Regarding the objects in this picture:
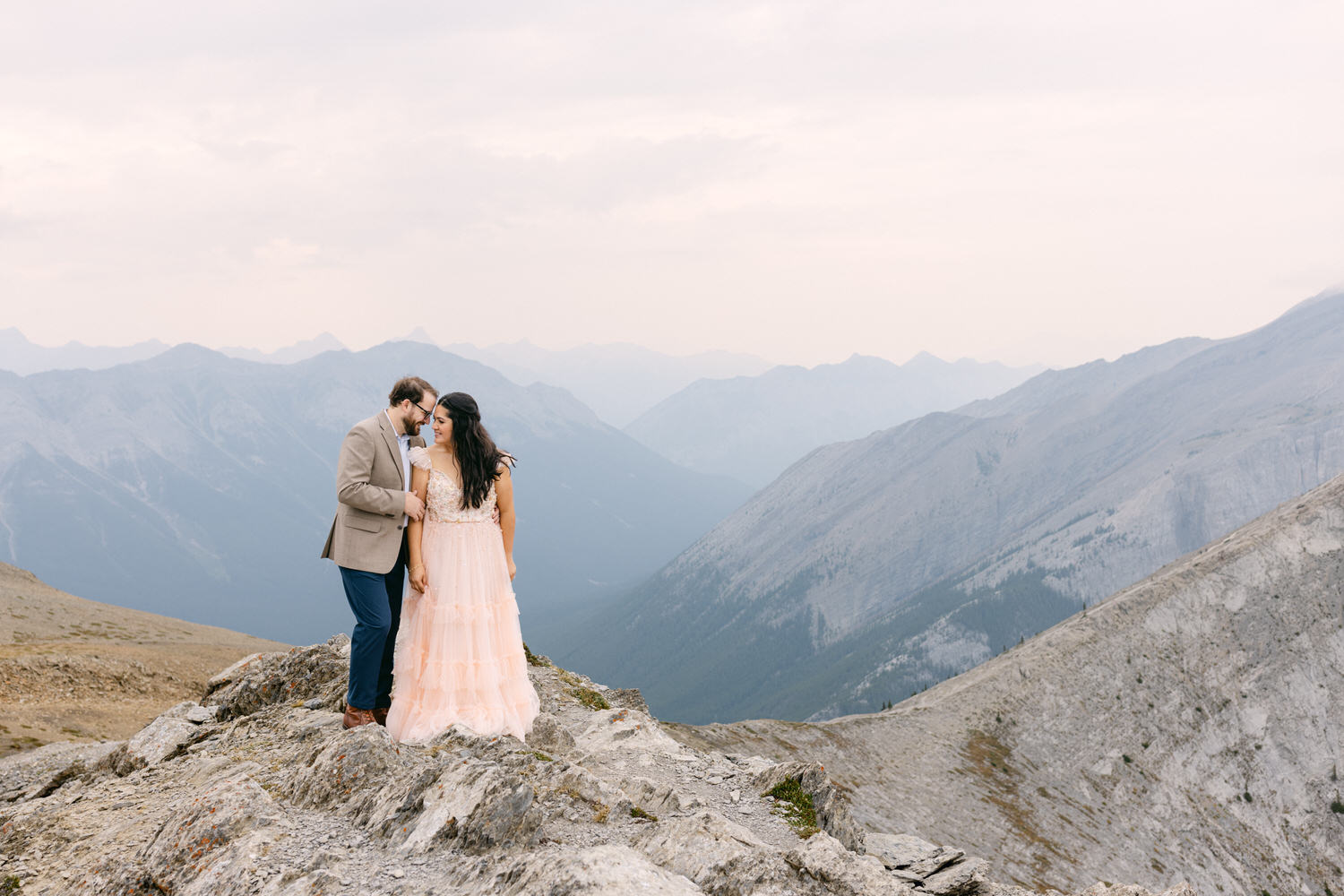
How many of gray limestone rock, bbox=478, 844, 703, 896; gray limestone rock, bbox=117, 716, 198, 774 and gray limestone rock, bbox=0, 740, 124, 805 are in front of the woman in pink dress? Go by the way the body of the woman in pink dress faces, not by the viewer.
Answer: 1

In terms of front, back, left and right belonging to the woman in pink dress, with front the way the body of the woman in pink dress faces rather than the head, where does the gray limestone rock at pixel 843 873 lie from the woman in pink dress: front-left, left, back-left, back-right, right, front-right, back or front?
front-left

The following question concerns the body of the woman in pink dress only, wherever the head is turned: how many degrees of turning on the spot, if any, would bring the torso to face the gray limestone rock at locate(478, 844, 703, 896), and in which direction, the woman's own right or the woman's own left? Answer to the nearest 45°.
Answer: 0° — they already face it

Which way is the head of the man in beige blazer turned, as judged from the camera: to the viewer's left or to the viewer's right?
to the viewer's right

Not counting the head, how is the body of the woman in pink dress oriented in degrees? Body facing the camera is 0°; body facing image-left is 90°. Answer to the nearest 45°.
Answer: approximately 0°
